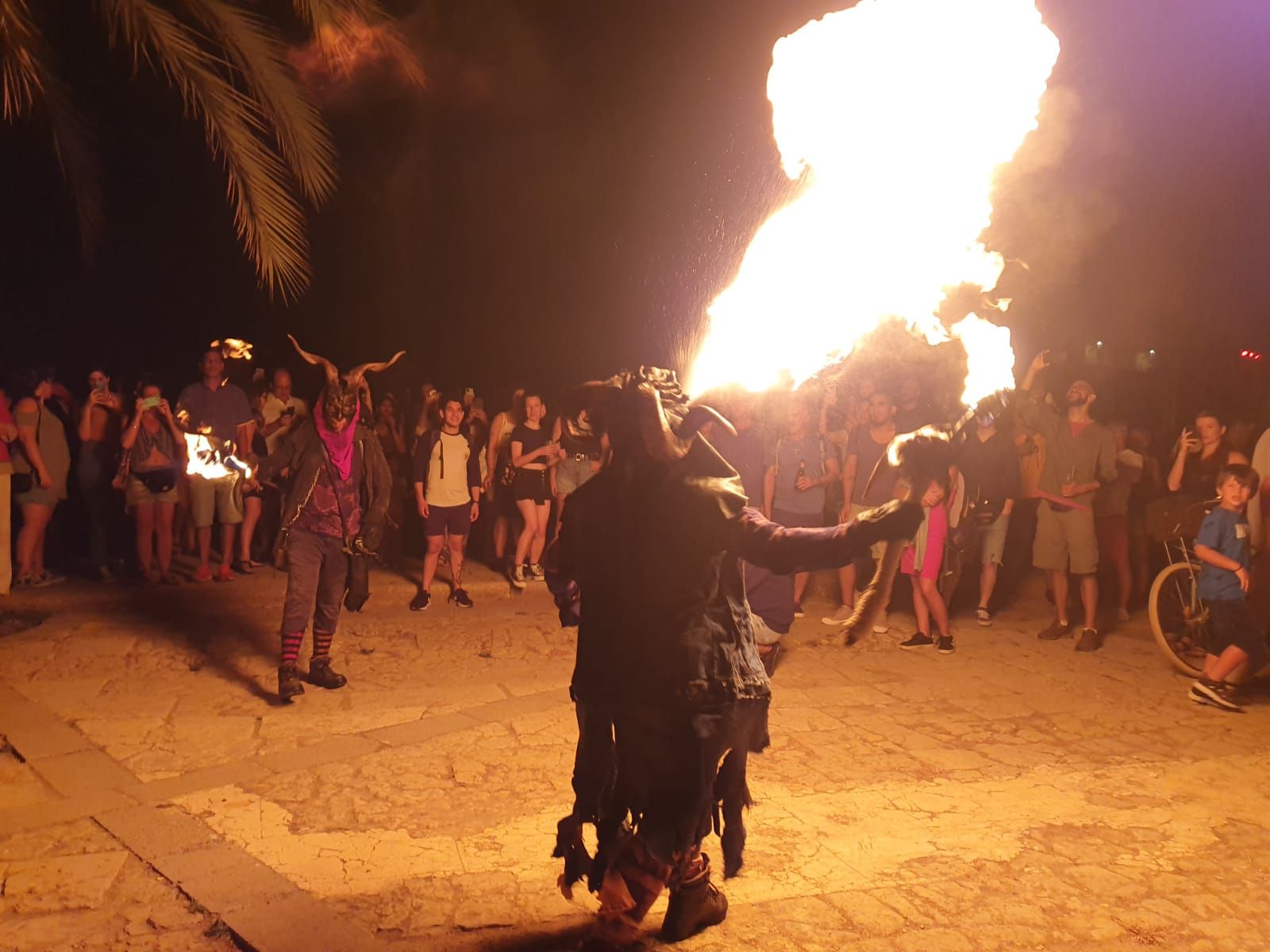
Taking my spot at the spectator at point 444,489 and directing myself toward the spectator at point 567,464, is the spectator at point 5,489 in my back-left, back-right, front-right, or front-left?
back-left

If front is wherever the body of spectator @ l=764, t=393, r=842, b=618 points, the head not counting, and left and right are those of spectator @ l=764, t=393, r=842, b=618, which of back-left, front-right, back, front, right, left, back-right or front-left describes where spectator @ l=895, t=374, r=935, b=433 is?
left

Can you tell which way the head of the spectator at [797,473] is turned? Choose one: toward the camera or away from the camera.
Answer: toward the camera

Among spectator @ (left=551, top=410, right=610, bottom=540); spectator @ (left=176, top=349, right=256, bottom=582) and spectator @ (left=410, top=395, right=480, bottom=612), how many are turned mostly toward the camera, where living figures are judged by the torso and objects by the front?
3

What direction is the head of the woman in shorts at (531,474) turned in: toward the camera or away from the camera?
toward the camera

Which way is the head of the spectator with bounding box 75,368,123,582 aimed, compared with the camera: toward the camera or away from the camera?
toward the camera

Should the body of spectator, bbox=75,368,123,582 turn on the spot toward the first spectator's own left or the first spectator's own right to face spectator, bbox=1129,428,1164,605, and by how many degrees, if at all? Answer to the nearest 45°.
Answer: approximately 45° to the first spectator's own left

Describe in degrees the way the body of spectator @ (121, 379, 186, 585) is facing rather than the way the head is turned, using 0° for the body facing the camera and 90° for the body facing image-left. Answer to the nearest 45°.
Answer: approximately 0°

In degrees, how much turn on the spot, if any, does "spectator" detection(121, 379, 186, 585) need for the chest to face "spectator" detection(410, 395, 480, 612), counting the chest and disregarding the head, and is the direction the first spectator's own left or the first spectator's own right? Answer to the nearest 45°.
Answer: approximately 45° to the first spectator's own left

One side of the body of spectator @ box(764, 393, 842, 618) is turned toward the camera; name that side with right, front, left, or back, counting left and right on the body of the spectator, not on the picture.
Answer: front

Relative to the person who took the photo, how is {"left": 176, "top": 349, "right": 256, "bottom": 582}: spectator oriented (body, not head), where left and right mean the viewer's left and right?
facing the viewer

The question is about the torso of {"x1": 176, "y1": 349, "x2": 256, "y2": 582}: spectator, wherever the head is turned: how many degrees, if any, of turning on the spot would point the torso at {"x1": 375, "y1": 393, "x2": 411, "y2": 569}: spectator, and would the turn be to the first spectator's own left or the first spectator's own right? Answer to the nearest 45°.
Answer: approximately 135° to the first spectator's own left

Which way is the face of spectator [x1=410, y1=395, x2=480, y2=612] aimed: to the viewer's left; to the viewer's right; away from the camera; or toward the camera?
toward the camera
